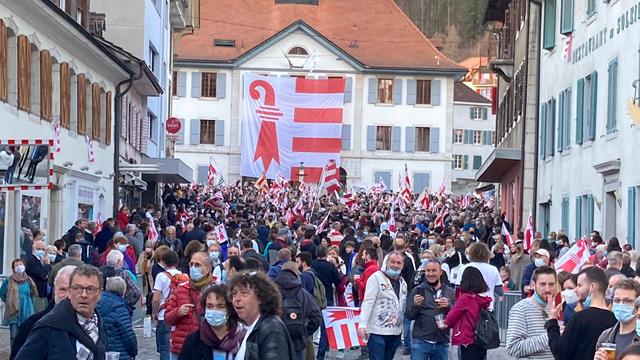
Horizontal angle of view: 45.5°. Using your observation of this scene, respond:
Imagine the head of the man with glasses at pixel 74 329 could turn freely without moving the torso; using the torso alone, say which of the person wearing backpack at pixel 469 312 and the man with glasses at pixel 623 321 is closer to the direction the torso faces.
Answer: the man with glasses

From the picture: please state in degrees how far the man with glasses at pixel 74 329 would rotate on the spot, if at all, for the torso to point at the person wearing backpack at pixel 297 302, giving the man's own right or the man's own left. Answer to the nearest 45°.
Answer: approximately 90° to the man's own left

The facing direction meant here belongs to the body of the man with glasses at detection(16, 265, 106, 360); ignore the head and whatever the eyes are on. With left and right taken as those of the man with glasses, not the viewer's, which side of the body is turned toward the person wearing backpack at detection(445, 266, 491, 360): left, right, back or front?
left

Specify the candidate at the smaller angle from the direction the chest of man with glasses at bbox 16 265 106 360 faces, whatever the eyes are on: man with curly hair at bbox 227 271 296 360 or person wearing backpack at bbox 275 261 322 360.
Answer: the man with curly hair

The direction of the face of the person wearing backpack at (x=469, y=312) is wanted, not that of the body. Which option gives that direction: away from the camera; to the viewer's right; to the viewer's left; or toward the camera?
away from the camera

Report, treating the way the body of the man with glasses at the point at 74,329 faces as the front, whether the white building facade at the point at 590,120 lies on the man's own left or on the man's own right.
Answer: on the man's own left

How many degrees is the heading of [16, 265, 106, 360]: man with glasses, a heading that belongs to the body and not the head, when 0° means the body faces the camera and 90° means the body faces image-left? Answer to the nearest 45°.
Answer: approximately 315°

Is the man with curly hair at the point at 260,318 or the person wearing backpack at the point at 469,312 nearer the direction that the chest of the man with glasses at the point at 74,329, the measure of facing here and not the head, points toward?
the man with curly hair

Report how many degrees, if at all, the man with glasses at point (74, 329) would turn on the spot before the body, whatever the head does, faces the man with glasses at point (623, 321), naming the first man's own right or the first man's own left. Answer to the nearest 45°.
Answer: approximately 45° to the first man's own left
